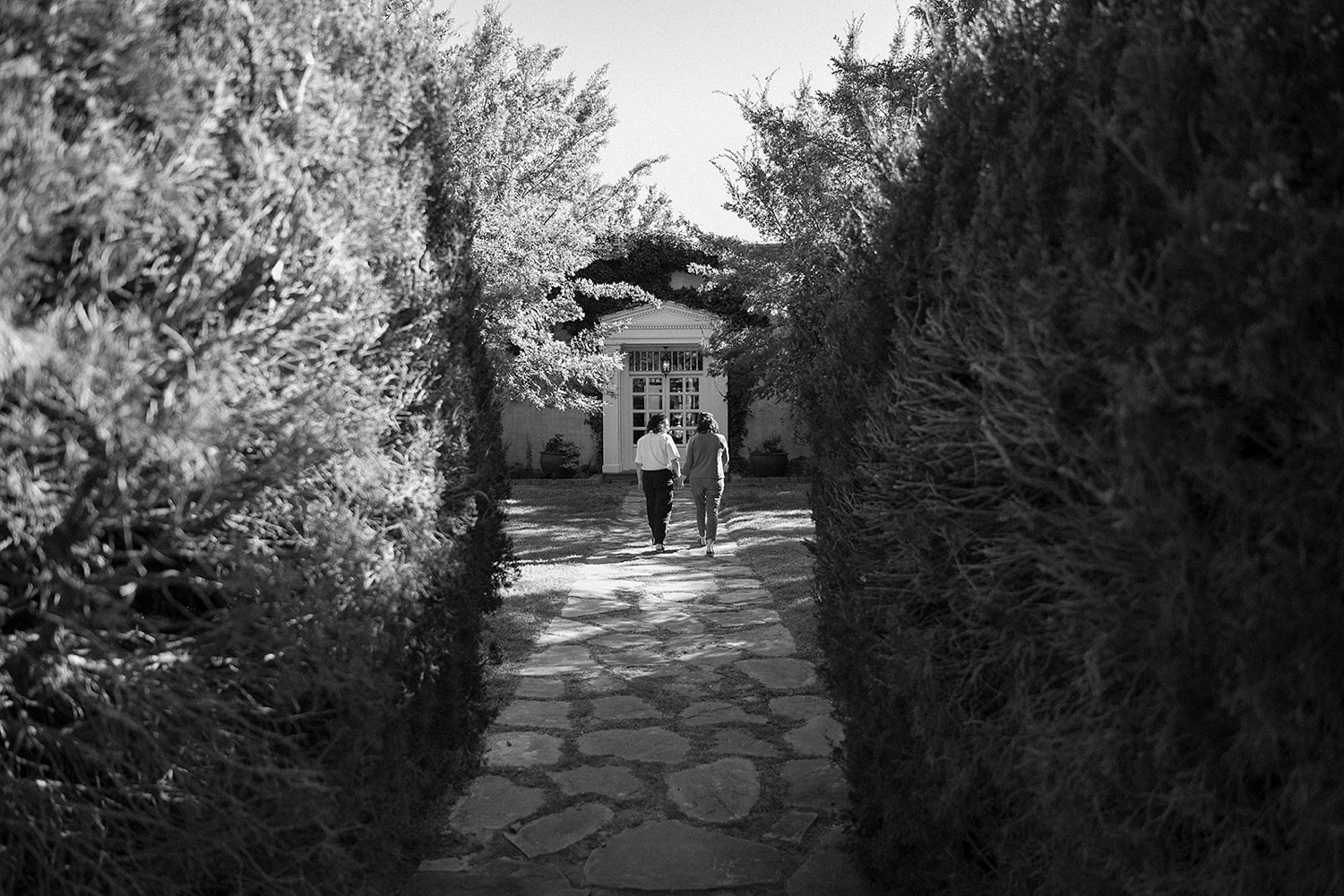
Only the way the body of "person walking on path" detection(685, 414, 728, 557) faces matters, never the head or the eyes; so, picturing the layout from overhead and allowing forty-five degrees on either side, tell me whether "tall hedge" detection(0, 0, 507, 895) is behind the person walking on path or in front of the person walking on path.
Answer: behind

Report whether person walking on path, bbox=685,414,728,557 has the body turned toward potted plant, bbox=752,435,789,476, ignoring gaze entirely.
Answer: yes

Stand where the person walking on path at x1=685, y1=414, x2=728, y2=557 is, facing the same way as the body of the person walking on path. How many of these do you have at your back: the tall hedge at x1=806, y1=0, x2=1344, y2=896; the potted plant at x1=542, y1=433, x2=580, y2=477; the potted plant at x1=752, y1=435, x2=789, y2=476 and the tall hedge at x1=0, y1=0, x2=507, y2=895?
2

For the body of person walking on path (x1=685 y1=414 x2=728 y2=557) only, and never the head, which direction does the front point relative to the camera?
away from the camera

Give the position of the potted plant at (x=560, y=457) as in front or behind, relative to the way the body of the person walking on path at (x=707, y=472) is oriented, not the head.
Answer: in front

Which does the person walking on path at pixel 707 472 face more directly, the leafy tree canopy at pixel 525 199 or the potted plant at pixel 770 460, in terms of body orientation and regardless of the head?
the potted plant

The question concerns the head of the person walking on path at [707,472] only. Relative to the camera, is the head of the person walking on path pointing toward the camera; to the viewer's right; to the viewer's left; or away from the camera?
away from the camera

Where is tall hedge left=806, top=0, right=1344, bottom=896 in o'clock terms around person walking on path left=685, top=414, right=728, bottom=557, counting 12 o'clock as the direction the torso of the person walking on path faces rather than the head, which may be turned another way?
The tall hedge is roughly at 6 o'clock from the person walking on path.
